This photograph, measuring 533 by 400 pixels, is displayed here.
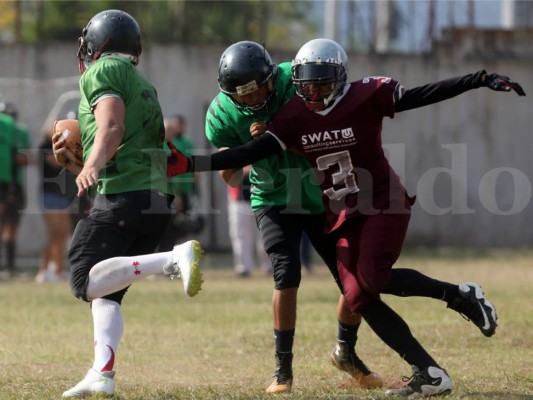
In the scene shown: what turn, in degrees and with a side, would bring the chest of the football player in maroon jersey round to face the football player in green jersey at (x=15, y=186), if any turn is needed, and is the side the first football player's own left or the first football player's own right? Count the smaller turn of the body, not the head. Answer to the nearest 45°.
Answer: approximately 90° to the first football player's own right

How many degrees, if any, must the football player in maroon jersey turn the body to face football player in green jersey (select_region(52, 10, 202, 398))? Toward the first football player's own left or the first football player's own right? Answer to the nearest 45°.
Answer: approximately 45° to the first football player's own right

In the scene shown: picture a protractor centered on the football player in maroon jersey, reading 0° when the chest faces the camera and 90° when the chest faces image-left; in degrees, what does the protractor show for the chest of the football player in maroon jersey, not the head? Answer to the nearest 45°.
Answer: approximately 45°

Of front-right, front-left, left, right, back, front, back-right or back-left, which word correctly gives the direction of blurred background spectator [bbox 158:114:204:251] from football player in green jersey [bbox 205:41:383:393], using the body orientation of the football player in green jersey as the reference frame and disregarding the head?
back

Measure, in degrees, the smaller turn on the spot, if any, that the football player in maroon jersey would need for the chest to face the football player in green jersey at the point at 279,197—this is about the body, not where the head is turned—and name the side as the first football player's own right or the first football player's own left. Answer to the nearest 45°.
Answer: approximately 90° to the first football player's own right

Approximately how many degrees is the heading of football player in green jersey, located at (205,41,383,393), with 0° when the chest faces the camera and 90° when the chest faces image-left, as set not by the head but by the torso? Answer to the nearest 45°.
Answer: approximately 0°

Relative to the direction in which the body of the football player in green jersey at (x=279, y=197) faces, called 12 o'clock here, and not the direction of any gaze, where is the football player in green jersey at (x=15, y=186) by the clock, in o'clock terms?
the football player in green jersey at (x=15, y=186) is roughly at 5 o'clock from the football player in green jersey at (x=279, y=197).

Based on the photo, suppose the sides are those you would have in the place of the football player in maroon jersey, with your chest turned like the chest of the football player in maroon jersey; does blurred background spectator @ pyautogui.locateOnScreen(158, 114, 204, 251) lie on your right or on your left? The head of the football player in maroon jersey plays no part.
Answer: on your right
